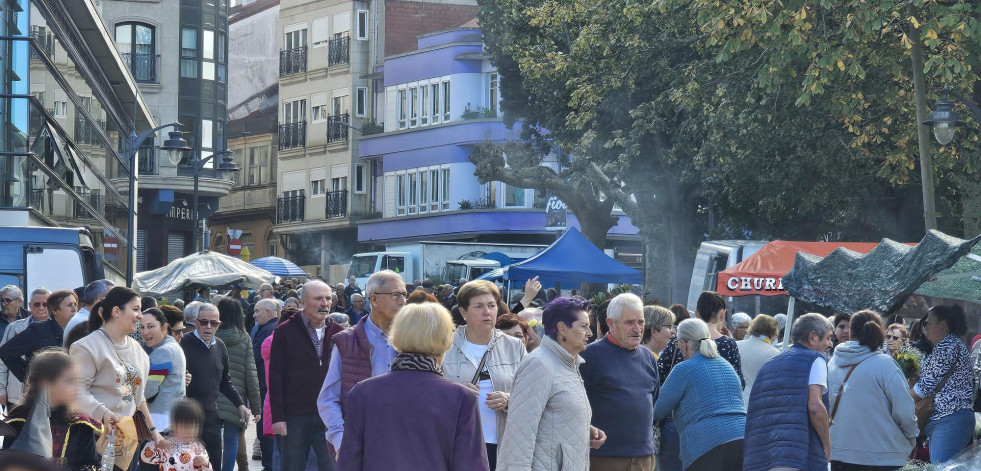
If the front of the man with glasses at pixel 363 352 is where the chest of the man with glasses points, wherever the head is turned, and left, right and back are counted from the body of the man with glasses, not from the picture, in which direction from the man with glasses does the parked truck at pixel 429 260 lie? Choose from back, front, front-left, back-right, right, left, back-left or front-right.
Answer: back-left

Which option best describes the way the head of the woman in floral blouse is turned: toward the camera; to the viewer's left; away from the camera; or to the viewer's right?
to the viewer's left

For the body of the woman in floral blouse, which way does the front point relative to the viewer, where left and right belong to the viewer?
facing to the left of the viewer

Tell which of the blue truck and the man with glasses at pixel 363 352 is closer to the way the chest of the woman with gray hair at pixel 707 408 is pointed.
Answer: the blue truck

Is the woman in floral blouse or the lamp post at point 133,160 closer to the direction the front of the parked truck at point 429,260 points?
the lamp post

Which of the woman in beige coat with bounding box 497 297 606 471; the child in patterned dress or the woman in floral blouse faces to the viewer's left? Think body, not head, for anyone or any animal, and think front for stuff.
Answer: the woman in floral blouse

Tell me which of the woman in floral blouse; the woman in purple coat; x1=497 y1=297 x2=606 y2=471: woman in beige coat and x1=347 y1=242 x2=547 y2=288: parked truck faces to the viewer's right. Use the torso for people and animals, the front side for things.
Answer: the woman in beige coat

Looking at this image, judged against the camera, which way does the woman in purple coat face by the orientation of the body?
away from the camera

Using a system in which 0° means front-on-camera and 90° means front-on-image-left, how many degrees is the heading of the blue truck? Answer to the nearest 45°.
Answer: approximately 270°

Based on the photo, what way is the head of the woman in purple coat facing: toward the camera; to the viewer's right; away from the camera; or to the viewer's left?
away from the camera
